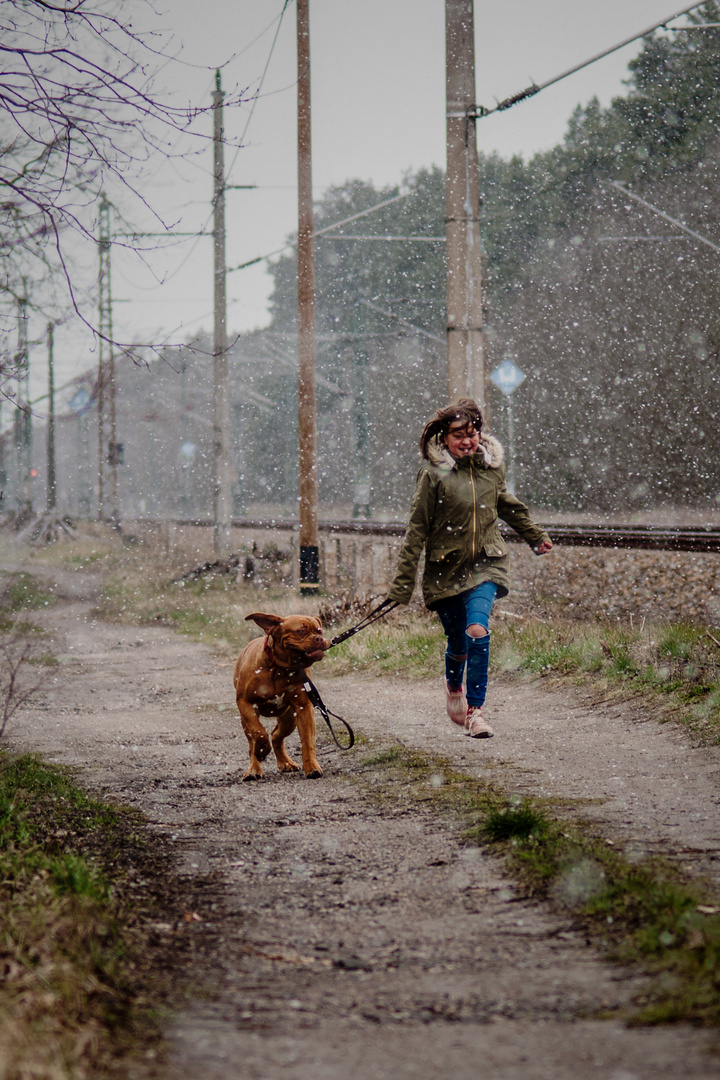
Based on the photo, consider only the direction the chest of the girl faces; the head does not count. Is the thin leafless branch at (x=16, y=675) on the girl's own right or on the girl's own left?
on the girl's own right

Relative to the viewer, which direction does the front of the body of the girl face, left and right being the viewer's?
facing the viewer

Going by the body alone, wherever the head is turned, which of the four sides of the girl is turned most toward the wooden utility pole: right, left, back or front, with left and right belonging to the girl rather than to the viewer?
back

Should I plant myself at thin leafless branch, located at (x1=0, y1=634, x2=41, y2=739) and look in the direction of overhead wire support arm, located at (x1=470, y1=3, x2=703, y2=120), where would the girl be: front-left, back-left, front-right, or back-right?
front-right

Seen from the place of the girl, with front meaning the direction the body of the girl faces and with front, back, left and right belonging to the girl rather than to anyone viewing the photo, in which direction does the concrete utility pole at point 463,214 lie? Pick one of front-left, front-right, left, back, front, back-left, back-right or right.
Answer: back

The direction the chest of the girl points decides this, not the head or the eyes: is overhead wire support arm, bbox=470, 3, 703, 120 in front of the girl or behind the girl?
behind

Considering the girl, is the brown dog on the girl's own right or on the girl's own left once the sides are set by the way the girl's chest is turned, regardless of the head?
on the girl's own right

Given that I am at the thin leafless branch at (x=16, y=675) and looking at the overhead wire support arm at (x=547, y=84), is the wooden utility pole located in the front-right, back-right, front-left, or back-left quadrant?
front-left
